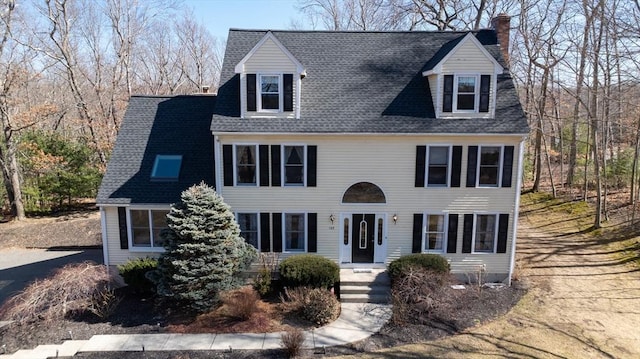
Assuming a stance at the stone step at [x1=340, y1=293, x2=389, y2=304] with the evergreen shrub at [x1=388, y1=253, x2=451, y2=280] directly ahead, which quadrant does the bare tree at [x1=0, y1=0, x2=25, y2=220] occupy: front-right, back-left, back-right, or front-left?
back-left

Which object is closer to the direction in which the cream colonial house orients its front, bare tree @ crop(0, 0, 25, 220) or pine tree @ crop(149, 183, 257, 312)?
the pine tree

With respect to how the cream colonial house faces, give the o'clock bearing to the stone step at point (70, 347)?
The stone step is roughly at 2 o'clock from the cream colonial house.

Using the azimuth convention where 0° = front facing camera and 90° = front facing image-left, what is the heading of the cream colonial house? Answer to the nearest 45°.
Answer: approximately 0°

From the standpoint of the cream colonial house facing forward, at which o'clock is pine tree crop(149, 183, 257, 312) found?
The pine tree is roughly at 2 o'clock from the cream colonial house.

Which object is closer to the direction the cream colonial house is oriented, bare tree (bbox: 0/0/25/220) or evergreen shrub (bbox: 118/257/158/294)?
the evergreen shrub

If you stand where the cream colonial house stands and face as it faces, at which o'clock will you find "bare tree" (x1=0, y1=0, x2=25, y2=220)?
The bare tree is roughly at 4 o'clock from the cream colonial house.

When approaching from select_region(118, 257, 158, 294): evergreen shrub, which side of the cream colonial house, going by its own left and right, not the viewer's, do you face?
right
